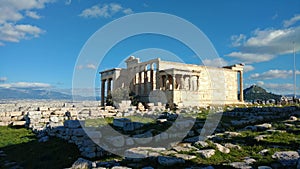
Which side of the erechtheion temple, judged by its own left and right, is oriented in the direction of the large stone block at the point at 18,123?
back

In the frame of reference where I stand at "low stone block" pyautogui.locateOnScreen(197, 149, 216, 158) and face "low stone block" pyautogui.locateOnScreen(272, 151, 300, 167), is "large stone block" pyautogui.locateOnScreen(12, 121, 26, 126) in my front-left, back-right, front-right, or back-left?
back-left

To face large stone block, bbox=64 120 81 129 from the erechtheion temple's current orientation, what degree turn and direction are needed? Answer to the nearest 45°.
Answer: approximately 135° to its right

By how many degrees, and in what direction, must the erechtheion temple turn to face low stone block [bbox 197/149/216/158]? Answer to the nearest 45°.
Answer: approximately 135° to its right
